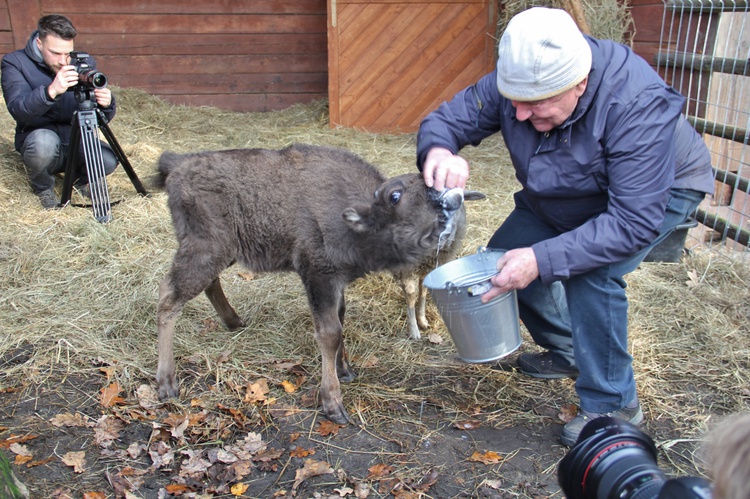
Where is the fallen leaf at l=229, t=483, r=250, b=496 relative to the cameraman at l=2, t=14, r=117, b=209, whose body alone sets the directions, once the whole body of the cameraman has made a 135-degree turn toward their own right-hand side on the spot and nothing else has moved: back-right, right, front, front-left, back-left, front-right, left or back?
left

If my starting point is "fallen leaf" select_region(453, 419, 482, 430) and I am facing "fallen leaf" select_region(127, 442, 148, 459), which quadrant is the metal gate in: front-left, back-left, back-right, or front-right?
back-right

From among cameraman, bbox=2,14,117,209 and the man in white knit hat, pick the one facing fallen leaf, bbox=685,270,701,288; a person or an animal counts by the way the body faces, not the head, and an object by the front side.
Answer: the cameraman

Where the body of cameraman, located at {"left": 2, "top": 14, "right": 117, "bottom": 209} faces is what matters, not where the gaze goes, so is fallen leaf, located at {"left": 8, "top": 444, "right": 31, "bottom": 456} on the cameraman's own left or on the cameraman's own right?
on the cameraman's own right

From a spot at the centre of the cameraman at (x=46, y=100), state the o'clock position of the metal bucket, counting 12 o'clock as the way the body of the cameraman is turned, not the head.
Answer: The metal bucket is roughly at 1 o'clock from the cameraman.

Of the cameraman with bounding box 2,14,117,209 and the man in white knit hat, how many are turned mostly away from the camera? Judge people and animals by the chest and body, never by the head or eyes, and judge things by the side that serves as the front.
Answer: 0

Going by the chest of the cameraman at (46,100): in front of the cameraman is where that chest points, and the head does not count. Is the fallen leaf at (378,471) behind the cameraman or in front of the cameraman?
in front

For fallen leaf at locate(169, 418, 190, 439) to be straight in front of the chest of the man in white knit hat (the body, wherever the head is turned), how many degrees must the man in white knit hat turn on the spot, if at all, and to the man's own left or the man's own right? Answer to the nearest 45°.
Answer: approximately 45° to the man's own right

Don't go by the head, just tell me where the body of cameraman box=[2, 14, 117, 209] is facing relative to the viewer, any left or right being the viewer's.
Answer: facing the viewer and to the right of the viewer

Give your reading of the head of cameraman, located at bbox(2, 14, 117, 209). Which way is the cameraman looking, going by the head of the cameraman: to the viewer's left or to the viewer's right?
to the viewer's right

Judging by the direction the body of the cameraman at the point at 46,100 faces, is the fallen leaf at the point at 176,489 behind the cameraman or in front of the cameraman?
in front

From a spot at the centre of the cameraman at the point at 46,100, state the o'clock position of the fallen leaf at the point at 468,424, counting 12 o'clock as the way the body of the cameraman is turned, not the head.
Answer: The fallen leaf is roughly at 1 o'clock from the cameraman.
